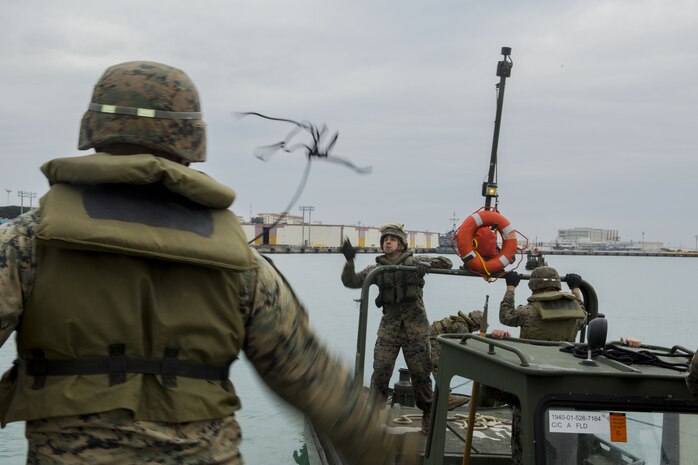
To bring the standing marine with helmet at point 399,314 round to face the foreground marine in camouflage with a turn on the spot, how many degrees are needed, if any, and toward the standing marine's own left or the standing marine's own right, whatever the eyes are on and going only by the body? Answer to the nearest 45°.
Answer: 0° — they already face them

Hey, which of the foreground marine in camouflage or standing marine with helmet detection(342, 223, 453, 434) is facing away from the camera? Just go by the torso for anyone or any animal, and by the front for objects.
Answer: the foreground marine in camouflage

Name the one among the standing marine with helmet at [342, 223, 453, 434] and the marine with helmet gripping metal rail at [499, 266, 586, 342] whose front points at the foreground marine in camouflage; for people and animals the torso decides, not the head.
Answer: the standing marine with helmet at [342, 223, 453, 434]

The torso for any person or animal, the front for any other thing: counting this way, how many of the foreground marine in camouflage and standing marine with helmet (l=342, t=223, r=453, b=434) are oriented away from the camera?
1

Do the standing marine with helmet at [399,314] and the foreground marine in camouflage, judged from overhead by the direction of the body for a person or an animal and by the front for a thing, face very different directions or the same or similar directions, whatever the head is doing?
very different directions

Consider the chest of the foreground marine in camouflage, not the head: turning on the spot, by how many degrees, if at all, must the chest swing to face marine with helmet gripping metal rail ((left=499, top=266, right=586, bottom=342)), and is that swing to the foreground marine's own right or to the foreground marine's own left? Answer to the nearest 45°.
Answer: approximately 45° to the foreground marine's own right

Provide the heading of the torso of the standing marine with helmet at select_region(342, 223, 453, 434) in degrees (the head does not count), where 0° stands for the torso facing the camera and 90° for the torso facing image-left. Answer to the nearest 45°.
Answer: approximately 0°

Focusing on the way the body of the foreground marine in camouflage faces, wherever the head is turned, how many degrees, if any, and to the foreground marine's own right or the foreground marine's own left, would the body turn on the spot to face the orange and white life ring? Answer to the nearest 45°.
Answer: approximately 45° to the foreground marine's own right

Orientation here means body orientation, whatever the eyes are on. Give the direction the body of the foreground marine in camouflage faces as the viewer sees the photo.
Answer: away from the camera
